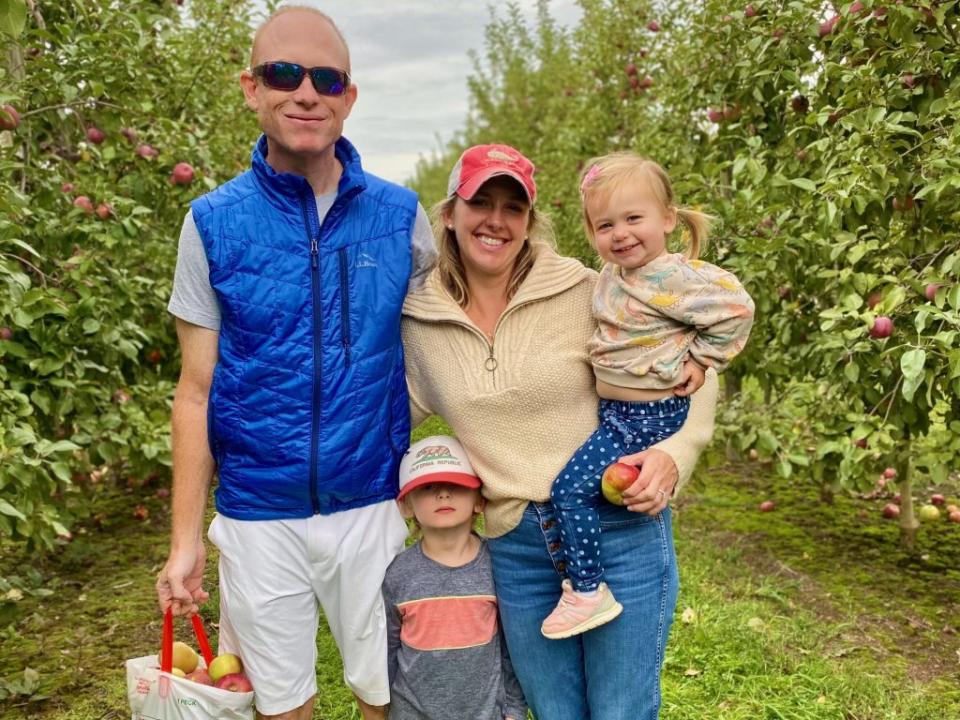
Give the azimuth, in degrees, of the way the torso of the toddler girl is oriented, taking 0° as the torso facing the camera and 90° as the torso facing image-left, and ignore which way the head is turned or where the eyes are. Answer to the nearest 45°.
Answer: approximately 45°

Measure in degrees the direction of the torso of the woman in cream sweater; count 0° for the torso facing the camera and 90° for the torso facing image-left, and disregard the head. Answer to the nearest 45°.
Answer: approximately 0°

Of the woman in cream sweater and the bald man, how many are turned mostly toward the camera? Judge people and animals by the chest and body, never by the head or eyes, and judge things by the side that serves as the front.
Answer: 2

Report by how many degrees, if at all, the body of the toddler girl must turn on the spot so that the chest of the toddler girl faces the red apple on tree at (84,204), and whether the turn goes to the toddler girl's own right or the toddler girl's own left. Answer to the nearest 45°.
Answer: approximately 90° to the toddler girl's own right

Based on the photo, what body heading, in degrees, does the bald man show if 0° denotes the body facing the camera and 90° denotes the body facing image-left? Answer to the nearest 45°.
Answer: approximately 0°

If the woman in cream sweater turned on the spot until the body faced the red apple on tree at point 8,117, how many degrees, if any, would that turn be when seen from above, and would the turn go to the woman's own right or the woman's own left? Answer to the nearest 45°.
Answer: approximately 135° to the woman's own right

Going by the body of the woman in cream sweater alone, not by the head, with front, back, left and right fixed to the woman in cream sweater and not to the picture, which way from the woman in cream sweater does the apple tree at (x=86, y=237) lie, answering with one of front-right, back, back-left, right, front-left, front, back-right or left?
back-right

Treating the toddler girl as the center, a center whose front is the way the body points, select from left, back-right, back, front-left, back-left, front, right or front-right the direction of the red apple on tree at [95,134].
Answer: right

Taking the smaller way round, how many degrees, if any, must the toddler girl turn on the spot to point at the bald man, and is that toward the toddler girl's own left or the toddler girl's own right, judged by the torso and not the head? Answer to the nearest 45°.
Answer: approximately 45° to the toddler girl's own right

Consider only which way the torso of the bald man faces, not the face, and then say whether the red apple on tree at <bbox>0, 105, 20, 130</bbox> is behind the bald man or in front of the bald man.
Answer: behind
